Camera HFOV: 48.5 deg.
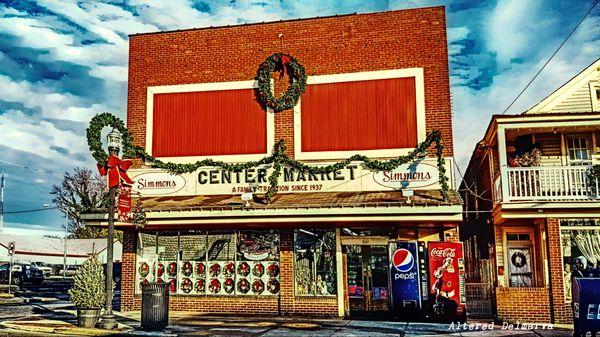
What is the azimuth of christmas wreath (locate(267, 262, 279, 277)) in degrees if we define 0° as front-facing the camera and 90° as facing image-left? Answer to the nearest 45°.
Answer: approximately 0°

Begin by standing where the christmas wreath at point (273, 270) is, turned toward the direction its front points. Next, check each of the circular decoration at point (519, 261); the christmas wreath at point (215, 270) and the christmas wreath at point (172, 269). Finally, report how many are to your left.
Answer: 1

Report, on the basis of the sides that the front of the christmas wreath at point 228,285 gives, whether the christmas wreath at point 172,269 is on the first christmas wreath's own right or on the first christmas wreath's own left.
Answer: on the first christmas wreath's own right

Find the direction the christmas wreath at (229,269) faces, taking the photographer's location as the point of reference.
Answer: facing the viewer

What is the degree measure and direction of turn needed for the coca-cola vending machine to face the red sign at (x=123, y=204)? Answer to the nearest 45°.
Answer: approximately 45° to its right

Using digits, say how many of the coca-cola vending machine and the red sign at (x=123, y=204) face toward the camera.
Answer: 2

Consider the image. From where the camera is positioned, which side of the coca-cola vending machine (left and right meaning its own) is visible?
front
